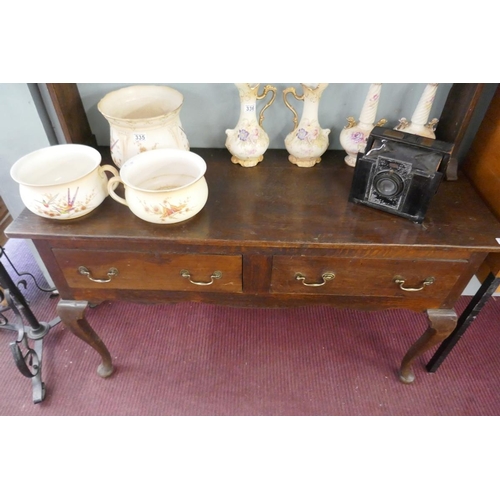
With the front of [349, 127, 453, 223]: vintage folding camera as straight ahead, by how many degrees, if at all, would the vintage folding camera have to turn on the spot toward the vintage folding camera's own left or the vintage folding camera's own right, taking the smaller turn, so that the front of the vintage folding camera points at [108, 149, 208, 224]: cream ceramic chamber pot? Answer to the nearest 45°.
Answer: approximately 45° to the vintage folding camera's own right

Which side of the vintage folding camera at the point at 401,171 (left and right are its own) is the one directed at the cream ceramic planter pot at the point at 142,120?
right

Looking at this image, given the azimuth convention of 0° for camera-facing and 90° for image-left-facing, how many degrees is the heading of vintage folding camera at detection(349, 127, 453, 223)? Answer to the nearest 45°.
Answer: approximately 0°

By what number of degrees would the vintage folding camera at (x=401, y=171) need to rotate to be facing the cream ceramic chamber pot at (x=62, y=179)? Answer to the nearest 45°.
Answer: approximately 45° to its right

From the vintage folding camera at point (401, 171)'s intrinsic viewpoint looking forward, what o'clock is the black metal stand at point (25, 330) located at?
The black metal stand is roughly at 2 o'clock from the vintage folding camera.
